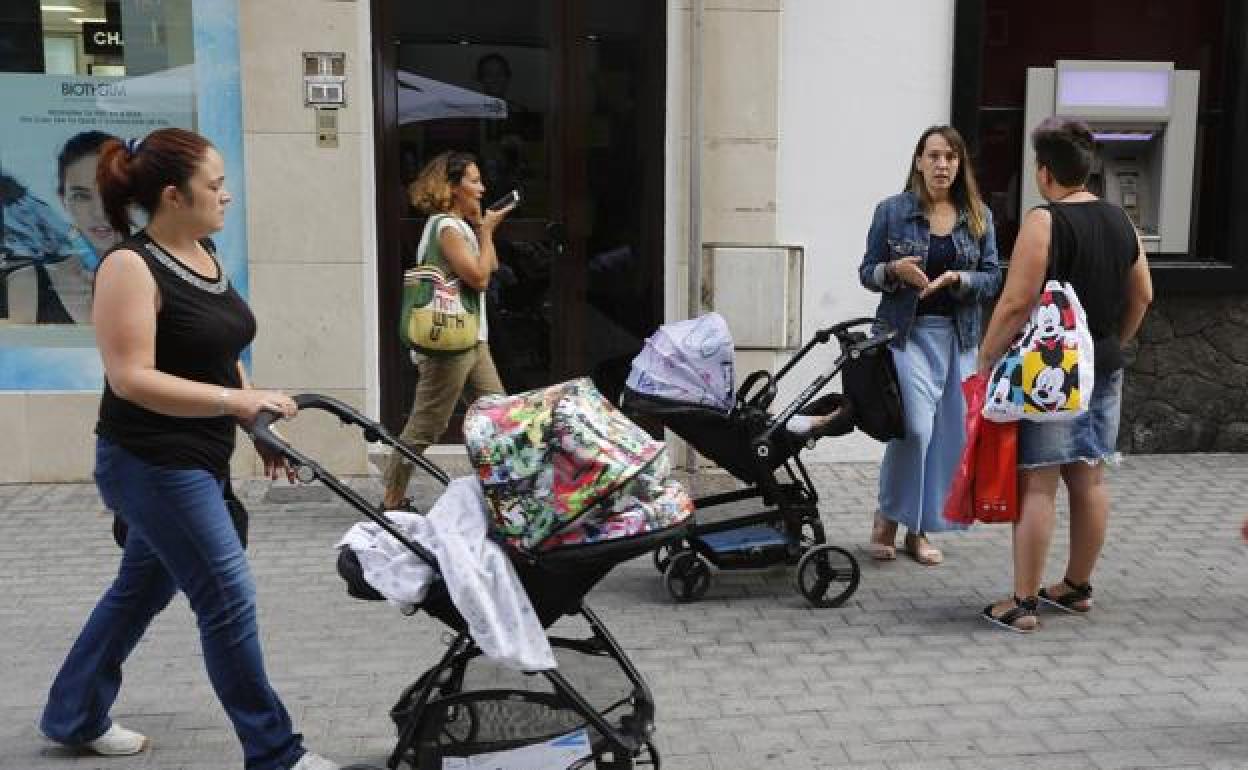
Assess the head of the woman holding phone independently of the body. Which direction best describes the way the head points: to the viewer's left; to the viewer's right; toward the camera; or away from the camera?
to the viewer's right

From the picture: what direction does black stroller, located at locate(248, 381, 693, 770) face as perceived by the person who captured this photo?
facing to the right of the viewer

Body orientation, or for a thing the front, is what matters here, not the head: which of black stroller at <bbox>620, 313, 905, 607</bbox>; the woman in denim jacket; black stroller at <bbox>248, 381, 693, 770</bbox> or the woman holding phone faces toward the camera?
the woman in denim jacket

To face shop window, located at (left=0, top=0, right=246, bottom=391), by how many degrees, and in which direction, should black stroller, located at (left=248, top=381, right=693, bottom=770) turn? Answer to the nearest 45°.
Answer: approximately 135° to its left

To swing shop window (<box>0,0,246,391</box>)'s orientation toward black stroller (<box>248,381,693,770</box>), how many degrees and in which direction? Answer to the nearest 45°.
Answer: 0° — it already faces it

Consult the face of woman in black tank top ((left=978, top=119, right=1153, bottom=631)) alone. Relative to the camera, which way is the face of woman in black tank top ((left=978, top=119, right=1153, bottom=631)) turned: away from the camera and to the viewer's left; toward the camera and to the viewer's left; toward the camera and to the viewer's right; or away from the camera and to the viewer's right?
away from the camera and to the viewer's left

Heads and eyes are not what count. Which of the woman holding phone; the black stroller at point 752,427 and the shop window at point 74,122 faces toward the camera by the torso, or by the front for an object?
the shop window

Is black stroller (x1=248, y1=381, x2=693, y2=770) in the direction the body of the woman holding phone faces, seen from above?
no

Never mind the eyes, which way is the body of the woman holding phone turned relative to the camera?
to the viewer's right

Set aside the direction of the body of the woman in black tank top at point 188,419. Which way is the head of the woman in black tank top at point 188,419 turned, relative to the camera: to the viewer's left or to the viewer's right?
to the viewer's right

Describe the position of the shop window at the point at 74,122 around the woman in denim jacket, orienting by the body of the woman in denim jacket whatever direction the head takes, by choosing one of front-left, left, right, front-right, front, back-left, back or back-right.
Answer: right

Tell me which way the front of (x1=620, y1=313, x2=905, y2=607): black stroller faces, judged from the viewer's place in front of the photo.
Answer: facing to the left of the viewer

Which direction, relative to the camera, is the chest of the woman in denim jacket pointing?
toward the camera

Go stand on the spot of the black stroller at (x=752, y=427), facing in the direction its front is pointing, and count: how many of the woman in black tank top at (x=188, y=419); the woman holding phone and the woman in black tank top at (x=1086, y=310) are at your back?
1

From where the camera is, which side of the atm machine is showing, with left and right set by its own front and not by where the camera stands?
front

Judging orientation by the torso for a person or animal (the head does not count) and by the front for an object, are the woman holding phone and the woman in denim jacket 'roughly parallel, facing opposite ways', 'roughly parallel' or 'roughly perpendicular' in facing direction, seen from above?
roughly perpendicular

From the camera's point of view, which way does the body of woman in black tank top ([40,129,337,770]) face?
to the viewer's right

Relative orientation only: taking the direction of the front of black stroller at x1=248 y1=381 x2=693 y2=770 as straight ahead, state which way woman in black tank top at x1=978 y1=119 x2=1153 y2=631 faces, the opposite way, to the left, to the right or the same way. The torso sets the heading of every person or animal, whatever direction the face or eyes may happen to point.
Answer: to the left

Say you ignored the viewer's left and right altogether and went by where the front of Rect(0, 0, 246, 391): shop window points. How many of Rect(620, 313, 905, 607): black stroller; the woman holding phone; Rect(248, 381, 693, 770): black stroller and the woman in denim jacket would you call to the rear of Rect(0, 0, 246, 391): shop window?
0

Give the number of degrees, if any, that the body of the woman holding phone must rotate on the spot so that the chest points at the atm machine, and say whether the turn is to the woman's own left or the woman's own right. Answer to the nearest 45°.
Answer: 0° — they already face it

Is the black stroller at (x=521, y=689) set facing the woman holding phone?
no
